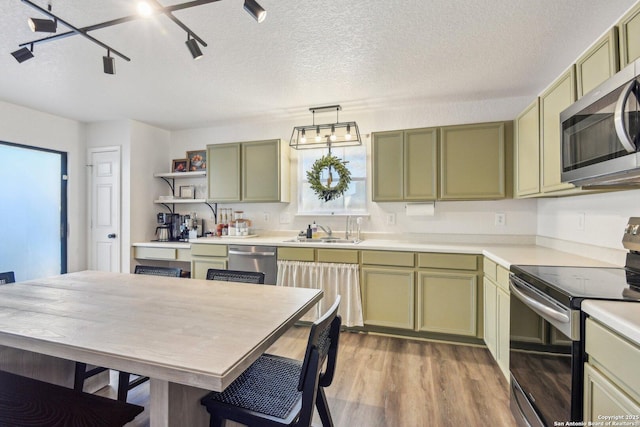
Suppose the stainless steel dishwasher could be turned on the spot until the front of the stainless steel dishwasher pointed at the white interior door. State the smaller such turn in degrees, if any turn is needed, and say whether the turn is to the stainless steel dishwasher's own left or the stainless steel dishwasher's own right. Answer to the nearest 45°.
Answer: approximately 135° to the stainless steel dishwasher's own right

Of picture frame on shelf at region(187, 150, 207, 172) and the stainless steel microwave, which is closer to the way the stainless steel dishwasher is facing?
the stainless steel microwave

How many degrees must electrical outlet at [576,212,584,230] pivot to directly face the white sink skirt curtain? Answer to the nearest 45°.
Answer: approximately 45° to its right

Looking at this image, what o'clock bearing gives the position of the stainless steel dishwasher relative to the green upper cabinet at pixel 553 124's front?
The stainless steel dishwasher is roughly at 1 o'clock from the green upper cabinet.

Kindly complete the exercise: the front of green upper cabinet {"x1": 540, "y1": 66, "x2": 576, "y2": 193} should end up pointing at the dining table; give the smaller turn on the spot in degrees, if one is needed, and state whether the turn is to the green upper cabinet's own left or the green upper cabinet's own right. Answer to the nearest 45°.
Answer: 0° — it already faces it

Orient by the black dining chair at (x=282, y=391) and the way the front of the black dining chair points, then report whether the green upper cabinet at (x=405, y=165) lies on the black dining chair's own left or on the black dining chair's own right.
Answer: on the black dining chair's own right

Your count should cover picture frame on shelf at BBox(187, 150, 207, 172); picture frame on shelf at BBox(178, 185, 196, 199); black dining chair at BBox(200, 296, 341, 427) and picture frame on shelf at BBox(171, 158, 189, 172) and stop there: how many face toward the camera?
3

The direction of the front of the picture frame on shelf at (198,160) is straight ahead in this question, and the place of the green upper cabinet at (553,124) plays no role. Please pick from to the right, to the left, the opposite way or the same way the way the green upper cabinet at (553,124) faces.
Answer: to the right

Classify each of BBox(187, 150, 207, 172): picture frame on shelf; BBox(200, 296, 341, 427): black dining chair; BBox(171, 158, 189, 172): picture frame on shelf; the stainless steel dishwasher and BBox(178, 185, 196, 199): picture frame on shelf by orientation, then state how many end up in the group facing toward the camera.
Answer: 4

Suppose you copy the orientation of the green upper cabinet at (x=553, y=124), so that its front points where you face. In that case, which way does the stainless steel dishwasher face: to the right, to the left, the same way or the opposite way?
to the left
